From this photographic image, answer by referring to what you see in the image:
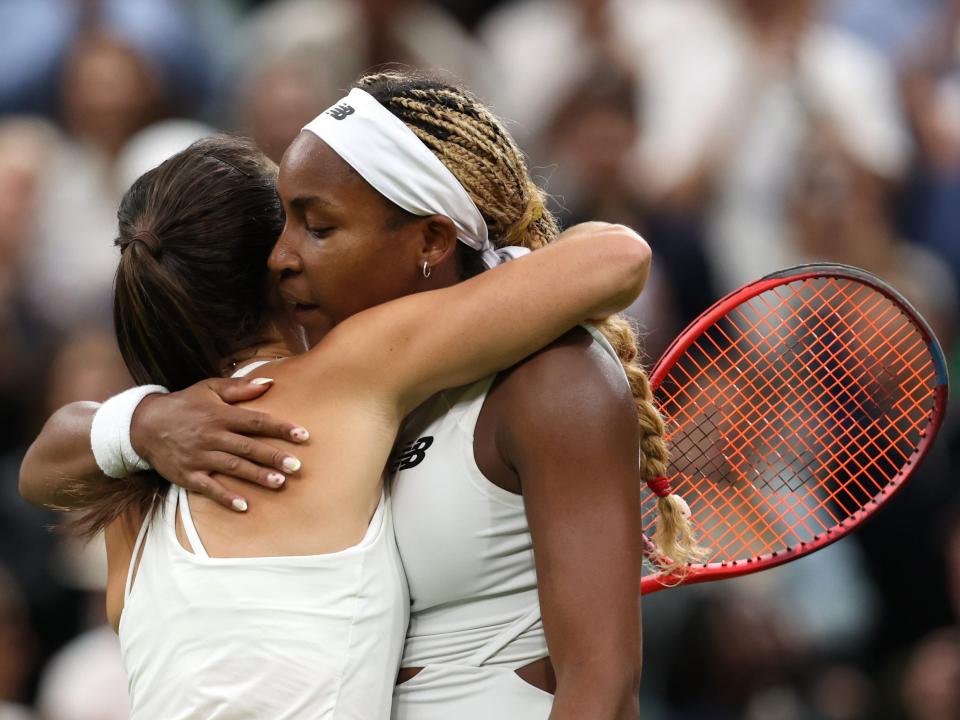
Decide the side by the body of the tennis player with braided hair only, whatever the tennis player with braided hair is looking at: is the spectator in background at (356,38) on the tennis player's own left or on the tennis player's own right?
on the tennis player's own right

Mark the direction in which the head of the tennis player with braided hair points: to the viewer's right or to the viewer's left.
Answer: to the viewer's left

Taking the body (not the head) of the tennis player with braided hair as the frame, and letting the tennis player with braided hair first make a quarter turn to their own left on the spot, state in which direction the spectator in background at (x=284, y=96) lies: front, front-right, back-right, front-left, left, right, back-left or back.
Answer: back-left

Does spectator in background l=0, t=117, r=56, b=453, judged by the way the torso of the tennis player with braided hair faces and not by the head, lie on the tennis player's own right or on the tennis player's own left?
on the tennis player's own right

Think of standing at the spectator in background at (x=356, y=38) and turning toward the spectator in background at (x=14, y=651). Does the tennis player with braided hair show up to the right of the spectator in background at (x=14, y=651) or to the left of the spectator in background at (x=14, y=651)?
left

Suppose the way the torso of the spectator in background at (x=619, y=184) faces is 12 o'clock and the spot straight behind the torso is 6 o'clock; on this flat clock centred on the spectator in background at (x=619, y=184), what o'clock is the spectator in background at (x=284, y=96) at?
the spectator in background at (x=284, y=96) is roughly at 3 o'clock from the spectator in background at (x=619, y=184).

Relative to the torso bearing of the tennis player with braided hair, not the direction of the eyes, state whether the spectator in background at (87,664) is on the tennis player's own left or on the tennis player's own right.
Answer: on the tennis player's own right

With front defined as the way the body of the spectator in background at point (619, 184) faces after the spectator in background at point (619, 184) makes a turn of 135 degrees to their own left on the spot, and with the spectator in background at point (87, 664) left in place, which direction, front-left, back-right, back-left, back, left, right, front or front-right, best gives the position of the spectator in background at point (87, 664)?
back

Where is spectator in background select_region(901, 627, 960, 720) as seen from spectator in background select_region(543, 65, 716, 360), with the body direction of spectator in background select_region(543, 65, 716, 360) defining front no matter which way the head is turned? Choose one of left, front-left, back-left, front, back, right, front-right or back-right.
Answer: front-left

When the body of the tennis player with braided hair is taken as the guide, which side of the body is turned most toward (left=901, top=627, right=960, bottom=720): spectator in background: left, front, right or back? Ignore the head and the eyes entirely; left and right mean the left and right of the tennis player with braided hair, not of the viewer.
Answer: back

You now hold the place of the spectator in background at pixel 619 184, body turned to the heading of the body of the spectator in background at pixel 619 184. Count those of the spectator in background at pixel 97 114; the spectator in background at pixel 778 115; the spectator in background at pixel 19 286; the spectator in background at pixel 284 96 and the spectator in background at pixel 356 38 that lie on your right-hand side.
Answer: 4

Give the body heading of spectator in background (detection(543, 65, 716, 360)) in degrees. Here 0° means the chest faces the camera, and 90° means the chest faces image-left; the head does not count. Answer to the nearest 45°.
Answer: approximately 0°

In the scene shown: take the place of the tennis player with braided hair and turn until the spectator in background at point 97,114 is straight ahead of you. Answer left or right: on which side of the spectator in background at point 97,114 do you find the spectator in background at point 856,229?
right

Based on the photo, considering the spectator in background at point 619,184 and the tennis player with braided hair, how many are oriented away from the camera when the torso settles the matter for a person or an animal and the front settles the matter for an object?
0

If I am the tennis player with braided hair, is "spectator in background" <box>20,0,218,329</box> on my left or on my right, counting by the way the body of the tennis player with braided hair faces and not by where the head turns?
on my right

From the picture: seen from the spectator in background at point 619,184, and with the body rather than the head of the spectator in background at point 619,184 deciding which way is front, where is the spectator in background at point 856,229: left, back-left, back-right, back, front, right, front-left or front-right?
left

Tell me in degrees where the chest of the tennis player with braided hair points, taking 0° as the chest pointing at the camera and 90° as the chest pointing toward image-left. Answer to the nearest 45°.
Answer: approximately 45°
